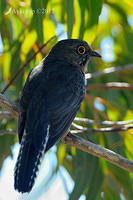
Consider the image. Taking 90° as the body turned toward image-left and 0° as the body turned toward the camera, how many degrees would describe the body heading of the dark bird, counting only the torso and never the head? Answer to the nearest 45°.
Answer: approximately 225°
